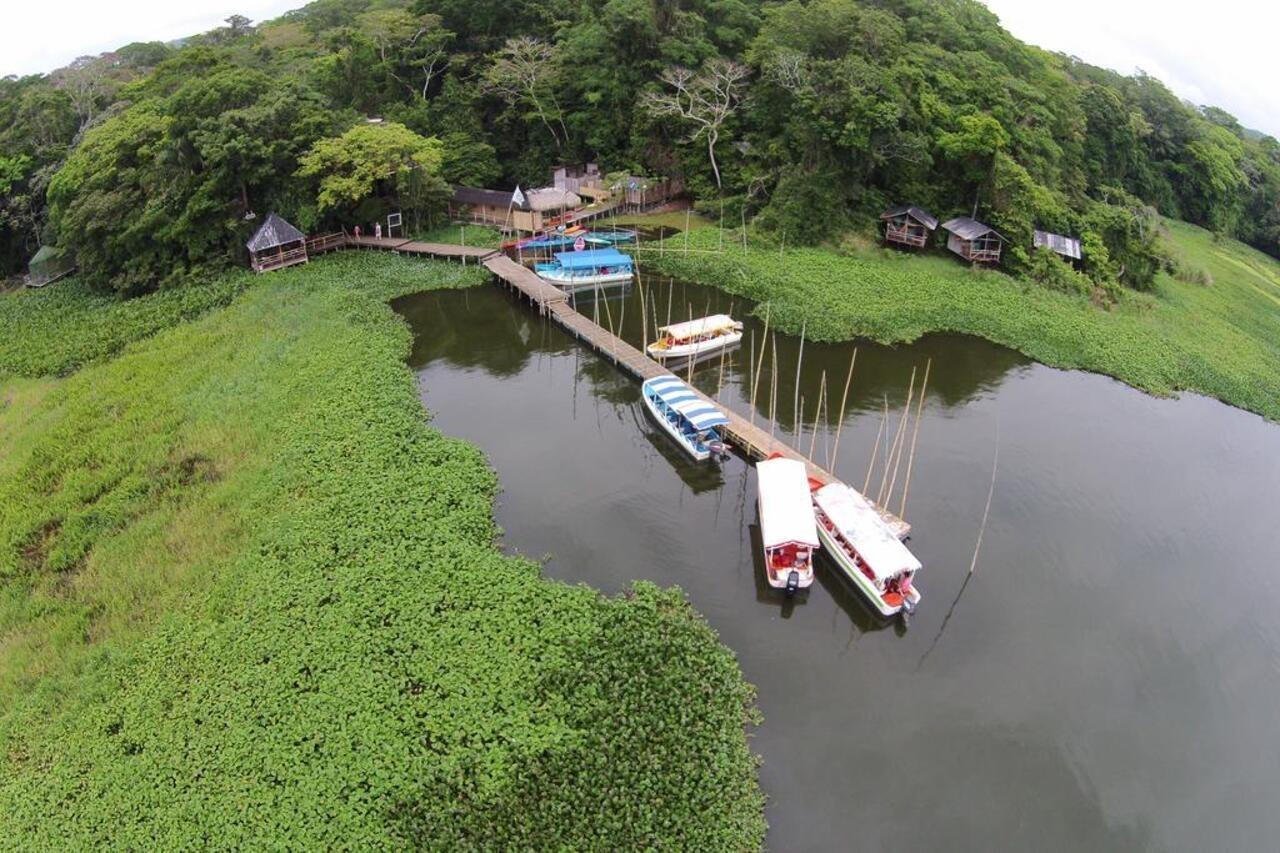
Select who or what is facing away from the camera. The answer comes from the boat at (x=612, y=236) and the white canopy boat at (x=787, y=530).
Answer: the white canopy boat

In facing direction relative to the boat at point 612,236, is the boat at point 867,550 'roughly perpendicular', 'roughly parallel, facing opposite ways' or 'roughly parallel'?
roughly perpendicular

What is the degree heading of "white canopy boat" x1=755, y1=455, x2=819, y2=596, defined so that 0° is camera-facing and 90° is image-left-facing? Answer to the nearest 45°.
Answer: approximately 180°

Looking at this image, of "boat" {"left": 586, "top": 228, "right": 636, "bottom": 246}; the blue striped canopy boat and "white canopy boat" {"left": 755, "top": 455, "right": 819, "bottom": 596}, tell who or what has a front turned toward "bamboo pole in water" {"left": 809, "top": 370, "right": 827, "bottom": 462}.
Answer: the white canopy boat

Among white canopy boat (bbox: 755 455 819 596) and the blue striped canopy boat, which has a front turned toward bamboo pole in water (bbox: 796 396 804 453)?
the white canopy boat

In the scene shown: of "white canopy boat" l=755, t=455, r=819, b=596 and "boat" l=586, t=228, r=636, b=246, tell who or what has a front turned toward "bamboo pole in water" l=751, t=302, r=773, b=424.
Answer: the white canopy boat

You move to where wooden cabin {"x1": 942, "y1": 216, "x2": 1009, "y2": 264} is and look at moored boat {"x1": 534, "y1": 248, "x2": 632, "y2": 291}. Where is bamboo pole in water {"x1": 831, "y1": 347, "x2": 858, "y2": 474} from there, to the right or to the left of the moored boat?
left

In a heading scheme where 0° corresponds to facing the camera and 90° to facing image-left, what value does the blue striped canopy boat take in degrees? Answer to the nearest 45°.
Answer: approximately 135°

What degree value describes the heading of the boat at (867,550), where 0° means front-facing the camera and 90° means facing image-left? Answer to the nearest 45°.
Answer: approximately 135°

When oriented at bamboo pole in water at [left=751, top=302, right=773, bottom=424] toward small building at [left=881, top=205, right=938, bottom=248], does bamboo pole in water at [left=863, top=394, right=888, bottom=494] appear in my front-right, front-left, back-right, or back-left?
back-right

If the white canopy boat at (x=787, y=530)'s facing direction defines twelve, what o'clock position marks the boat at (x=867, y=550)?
The boat is roughly at 3 o'clock from the white canopy boat.

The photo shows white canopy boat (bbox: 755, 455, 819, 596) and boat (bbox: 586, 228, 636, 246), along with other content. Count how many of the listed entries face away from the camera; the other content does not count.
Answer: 1

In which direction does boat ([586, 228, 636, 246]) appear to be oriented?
to the viewer's left
